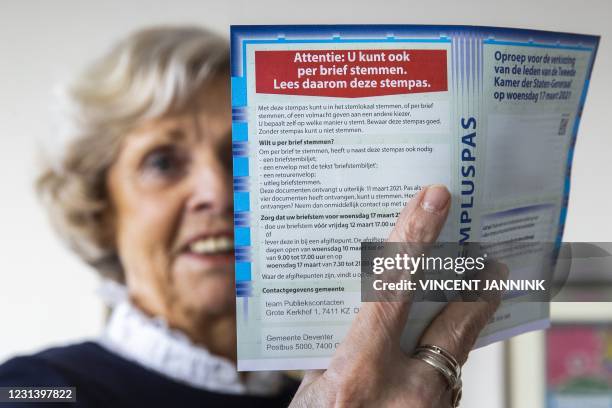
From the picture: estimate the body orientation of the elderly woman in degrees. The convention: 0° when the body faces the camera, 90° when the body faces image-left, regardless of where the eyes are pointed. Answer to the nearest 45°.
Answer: approximately 315°
